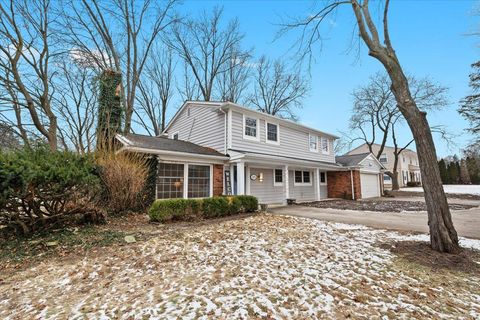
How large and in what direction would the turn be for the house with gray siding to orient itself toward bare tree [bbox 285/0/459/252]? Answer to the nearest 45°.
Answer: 0° — it already faces it

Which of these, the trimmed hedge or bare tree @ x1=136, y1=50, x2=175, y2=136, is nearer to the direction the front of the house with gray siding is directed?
the trimmed hedge

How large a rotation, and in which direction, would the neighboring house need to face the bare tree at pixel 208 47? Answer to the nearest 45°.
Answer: approximately 90° to its right

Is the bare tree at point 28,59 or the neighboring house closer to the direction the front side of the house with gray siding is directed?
the neighboring house

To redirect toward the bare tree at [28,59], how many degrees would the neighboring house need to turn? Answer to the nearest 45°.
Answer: approximately 90° to its right

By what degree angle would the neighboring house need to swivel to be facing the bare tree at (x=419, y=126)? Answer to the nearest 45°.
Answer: approximately 45° to its right

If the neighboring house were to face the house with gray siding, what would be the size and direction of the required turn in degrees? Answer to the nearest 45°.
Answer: approximately 45° to its right

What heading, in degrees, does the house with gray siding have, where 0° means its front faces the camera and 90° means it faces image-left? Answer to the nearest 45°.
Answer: approximately 315°

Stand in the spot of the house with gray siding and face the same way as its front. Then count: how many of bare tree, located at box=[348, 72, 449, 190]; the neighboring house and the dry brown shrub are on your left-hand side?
2
